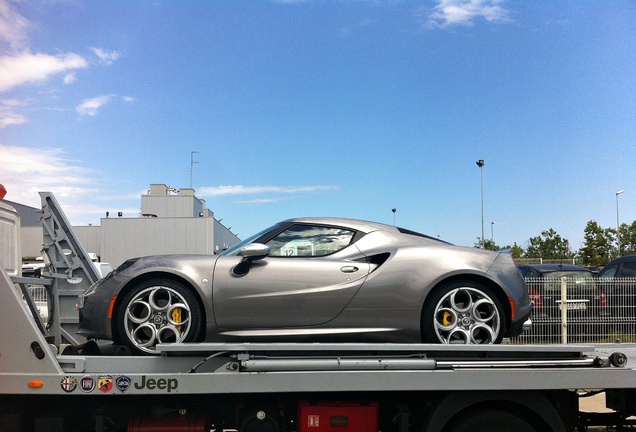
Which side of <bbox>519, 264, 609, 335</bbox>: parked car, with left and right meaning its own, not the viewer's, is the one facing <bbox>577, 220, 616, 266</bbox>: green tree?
front

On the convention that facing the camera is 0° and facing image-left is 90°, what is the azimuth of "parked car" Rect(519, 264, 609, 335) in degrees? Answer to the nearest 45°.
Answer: approximately 180°

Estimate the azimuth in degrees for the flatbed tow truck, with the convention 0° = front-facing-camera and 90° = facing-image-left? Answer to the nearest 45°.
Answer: approximately 90°

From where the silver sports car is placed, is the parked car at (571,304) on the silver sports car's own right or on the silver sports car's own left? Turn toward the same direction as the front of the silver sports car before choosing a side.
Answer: on the silver sports car's own right

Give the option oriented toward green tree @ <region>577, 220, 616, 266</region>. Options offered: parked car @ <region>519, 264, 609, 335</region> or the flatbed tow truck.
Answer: the parked car

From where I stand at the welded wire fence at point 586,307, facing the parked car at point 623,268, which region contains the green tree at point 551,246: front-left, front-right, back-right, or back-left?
front-left

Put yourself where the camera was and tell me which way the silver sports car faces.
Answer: facing to the left of the viewer

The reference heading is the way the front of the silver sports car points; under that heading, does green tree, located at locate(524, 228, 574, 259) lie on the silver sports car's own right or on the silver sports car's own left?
on the silver sports car's own right

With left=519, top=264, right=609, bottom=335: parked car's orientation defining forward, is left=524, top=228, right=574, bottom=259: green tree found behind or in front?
in front

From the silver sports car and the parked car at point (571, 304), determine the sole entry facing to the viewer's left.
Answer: the silver sports car

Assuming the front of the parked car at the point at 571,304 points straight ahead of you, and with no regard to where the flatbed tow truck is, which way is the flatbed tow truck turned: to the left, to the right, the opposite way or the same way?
to the left
